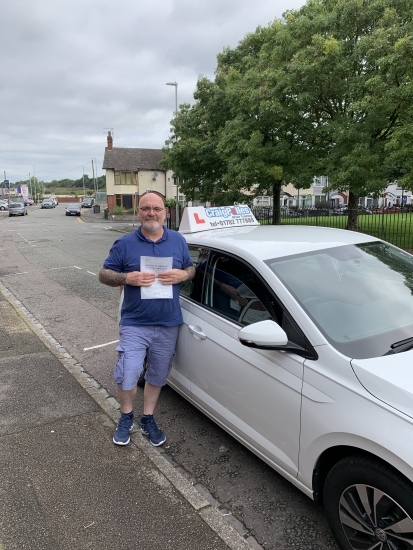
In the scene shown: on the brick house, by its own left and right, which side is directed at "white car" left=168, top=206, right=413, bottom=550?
front

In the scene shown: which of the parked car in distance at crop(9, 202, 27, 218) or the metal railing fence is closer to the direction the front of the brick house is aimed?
the metal railing fence

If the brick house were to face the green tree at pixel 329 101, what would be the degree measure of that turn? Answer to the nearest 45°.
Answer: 0° — it already faces it

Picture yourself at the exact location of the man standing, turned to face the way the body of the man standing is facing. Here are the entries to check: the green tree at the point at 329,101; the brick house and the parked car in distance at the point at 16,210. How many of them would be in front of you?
0

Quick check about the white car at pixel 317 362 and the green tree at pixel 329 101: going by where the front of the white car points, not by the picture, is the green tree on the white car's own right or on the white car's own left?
on the white car's own left

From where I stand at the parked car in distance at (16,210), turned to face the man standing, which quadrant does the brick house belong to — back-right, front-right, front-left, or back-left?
front-left

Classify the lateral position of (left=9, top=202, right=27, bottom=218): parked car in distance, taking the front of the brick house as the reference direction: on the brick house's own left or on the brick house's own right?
on the brick house's own right

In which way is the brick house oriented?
toward the camera

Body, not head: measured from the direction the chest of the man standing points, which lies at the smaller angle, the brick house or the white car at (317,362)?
the white car

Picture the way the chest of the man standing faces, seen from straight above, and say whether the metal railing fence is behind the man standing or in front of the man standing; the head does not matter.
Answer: behind

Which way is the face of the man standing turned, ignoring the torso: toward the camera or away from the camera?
toward the camera

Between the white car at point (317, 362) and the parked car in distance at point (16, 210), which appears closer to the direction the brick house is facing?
the white car

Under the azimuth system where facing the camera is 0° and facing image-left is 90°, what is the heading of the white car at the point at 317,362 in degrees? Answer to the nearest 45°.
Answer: approximately 315°

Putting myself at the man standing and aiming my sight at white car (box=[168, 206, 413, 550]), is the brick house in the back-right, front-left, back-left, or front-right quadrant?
back-left

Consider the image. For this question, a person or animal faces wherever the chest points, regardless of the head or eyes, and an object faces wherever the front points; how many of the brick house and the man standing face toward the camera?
2

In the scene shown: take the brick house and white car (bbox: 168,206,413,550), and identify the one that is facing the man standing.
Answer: the brick house

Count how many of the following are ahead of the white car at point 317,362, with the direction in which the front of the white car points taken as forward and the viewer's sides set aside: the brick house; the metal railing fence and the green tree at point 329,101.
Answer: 0

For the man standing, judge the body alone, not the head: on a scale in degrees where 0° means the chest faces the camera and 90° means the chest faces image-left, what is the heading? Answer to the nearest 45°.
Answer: approximately 0°
